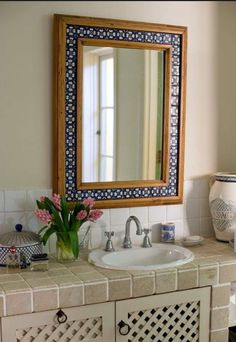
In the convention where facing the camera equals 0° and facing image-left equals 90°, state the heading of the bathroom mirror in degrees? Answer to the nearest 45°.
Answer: approximately 315°

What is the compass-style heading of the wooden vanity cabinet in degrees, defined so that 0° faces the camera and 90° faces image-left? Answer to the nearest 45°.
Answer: approximately 315°

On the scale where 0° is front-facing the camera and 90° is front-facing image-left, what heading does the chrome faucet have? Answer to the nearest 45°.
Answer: approximately 315°
